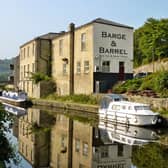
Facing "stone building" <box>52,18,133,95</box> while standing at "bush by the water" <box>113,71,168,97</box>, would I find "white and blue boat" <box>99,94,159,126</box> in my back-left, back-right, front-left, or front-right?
back-left

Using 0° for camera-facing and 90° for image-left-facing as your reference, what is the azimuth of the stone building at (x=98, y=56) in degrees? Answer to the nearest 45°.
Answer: approximately 315°

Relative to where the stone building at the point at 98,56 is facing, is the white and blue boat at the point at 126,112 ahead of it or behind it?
ahead

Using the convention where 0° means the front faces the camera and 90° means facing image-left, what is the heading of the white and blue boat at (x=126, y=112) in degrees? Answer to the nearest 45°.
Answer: approximately 315°

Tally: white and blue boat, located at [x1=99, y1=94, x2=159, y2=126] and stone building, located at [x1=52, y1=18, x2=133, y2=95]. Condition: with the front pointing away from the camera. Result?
0

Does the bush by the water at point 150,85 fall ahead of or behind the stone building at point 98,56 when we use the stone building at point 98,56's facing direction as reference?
ahead
